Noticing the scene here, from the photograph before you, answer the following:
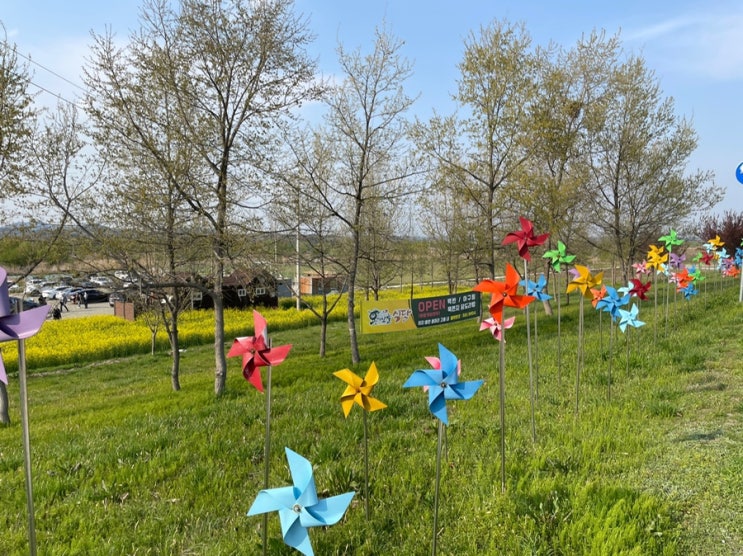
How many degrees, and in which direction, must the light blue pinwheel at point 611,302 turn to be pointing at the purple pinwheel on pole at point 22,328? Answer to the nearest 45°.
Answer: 0° — it already faces it

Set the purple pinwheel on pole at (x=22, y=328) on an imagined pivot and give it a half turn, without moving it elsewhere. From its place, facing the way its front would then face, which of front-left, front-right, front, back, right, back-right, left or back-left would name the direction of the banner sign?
front

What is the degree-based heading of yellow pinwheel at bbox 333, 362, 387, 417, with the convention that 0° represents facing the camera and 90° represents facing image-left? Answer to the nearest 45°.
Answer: approximately 0°

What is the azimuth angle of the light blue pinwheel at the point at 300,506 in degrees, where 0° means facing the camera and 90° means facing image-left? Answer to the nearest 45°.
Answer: approximately 0°

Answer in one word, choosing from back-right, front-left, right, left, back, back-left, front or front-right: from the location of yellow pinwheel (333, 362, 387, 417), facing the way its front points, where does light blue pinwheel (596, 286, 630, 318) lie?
back-left

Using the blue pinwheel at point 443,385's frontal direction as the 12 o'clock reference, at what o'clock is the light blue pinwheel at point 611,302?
The light blue pinwheel is roughly at 7 o'clock from the blue pinwheel.

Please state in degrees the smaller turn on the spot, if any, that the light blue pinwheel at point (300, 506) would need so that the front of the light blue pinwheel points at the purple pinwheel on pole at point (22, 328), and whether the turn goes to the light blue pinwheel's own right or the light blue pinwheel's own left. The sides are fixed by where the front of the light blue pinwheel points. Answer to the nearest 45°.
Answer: approximately 90° to the light blue pinwheel's own right

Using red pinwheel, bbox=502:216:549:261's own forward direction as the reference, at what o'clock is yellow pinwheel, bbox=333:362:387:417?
The yellow pinwheel is roughly at 1 o'clock from the red pinwheel.
